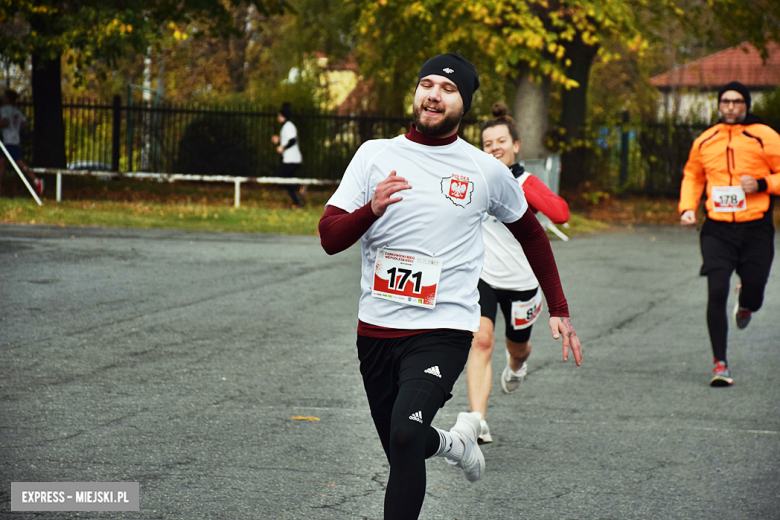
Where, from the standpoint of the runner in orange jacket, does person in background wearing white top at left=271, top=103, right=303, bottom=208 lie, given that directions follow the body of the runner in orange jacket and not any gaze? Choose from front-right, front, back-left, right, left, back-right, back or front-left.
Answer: back-right

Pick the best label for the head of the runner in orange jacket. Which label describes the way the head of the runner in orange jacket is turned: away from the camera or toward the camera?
toward the camera

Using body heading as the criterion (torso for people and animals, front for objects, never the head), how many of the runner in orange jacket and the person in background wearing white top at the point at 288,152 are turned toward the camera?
1

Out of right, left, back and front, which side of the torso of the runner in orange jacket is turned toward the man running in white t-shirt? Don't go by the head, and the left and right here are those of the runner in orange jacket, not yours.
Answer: front

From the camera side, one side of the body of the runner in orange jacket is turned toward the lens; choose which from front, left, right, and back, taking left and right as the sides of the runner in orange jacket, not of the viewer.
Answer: front

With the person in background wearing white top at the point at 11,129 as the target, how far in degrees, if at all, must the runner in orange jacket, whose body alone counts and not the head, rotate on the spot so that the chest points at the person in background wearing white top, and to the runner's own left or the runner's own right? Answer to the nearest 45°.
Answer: approximately 135° to the runner's own right

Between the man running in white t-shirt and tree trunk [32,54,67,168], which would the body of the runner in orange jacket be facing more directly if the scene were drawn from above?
the man running in white t-shirt

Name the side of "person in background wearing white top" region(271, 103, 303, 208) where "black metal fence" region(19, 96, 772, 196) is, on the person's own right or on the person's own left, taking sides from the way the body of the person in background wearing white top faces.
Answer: on the person's own right

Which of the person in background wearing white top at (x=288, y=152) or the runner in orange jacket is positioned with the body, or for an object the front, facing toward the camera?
the runner in orange jacket

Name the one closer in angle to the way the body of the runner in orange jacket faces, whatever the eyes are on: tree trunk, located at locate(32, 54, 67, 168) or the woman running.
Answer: the woman running
